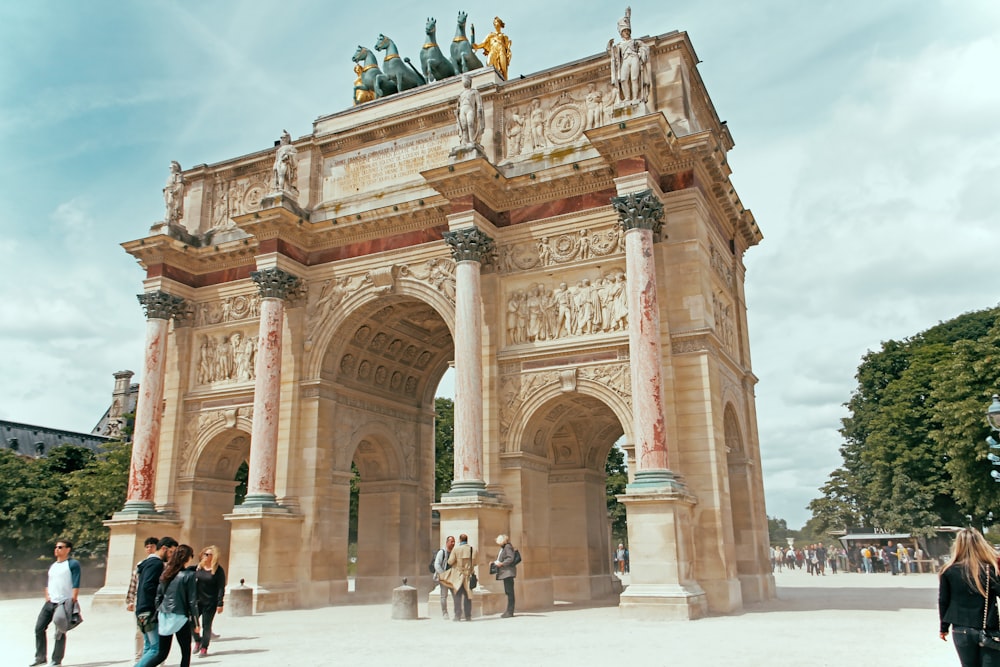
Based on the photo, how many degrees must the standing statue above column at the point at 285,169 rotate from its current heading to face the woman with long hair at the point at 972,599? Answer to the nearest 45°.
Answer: approximately 45° to its left

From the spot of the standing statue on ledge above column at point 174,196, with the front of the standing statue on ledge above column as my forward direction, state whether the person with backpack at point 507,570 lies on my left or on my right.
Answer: on my left

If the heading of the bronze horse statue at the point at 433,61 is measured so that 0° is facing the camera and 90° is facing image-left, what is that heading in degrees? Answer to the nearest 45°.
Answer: approximately 45°

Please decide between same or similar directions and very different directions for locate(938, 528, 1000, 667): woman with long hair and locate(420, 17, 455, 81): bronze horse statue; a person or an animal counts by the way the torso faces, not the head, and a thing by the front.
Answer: very different directions

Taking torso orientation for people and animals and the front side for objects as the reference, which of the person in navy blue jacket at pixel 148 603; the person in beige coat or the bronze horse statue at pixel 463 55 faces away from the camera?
the person in beige coat

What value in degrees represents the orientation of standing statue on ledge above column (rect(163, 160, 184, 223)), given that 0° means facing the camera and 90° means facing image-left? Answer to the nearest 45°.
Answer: approximately 45°
